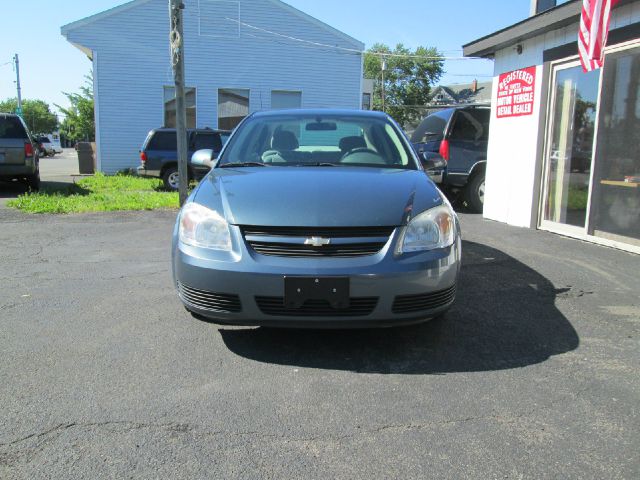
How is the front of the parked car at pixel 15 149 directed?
away from the camera

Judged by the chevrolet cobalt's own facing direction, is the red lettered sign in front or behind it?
behind

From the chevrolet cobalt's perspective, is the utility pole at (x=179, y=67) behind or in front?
behind

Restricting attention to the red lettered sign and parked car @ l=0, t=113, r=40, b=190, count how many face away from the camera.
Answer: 1

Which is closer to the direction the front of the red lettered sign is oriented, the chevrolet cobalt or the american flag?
the chevrolet cobalt

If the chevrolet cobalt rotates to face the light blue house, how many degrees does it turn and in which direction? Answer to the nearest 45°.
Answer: approximately 180°
